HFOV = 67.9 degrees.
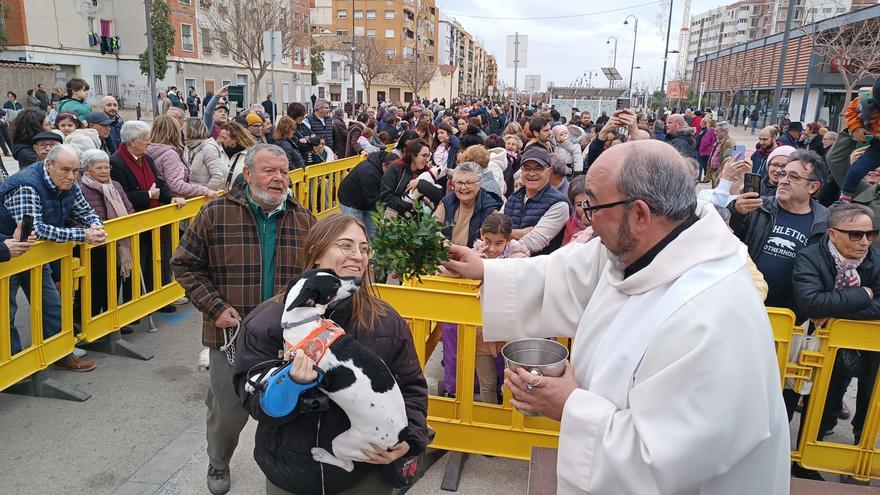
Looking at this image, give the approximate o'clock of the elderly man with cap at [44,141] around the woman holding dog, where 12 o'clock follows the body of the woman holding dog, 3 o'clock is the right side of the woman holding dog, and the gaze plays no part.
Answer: The elderly man with cap is roughly at 5 o'clock from the woman holding dog.

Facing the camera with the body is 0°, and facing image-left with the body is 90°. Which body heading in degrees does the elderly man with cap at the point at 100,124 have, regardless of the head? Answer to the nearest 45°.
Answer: approximately 315°

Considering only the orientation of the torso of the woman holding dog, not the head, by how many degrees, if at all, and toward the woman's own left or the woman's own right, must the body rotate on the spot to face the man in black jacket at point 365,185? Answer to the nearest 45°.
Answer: approximately 180°

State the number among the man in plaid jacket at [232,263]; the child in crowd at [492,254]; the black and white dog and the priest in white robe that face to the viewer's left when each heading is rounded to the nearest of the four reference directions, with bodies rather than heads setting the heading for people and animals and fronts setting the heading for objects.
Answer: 2

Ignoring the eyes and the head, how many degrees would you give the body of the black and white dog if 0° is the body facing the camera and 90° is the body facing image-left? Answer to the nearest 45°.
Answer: approximately 90°

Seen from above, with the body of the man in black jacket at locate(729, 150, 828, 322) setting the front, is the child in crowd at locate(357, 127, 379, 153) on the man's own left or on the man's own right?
on the man's own right

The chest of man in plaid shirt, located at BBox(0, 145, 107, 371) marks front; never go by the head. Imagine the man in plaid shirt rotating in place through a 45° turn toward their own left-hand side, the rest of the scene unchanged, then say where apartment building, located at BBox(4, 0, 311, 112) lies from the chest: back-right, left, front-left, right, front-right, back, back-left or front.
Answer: left

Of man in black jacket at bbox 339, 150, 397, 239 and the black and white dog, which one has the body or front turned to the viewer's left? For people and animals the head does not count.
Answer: the black and white dog

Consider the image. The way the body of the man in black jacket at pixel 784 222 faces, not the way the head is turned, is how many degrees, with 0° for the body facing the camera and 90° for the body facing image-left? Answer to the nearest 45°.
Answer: approximately 45°

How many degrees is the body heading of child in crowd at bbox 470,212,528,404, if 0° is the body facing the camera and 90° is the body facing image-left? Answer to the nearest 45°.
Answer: approximately 0°

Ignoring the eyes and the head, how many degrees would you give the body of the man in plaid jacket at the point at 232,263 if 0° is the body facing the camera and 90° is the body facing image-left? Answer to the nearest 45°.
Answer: approximately 315°

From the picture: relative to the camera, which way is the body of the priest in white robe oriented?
to the viewer's left

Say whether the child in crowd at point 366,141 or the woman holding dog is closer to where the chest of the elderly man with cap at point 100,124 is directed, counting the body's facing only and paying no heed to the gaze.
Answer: the woman holding dog

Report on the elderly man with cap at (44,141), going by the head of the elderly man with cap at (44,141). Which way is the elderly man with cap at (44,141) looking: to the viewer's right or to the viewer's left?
to the viewer's right
